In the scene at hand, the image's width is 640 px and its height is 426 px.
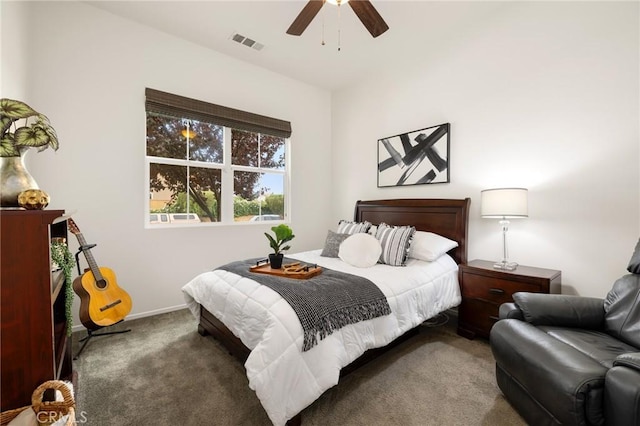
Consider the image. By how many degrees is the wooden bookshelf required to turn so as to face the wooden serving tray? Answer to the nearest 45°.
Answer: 0° — it already faces it

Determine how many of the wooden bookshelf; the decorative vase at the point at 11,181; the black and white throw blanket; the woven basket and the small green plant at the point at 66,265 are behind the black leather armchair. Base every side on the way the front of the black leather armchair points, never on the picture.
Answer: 0

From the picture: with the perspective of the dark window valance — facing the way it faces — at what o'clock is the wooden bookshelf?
The wooden bookshelf is roughly at 2 o'clock from the dark window valance.

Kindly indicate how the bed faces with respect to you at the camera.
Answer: facing the viewer and to the left of the viewer

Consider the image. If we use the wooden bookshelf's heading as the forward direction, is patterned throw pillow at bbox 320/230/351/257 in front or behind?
in front

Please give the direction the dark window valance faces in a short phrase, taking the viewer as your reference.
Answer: facing the viewer and to the right of the viewer

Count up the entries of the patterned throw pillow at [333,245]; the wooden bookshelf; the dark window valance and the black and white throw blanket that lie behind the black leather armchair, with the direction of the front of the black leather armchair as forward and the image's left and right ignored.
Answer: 0

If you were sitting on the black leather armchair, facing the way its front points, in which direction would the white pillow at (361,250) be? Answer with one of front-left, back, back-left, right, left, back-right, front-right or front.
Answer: front-right

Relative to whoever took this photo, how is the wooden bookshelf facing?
facing to the right of the viewer

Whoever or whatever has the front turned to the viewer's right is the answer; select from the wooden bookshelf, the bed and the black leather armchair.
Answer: the wooden bookshelf

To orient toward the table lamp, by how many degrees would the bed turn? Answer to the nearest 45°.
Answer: approximately 135° to its left

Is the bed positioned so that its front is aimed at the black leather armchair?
no

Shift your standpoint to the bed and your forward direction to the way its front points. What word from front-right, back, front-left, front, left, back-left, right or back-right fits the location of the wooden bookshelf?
front

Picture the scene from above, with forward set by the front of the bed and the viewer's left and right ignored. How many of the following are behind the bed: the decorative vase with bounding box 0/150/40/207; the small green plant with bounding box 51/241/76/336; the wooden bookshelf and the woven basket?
0

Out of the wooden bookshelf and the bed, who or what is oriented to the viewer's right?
the wooden bookshelf
